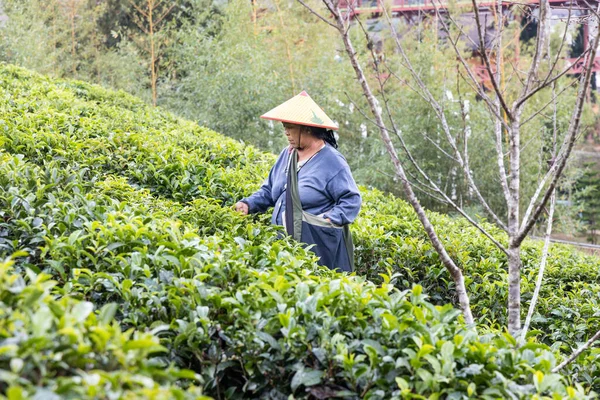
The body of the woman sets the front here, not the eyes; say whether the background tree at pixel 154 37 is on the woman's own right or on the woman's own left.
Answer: on the woman's own right

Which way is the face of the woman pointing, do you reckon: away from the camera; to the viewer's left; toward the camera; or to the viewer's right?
to the viewer's left

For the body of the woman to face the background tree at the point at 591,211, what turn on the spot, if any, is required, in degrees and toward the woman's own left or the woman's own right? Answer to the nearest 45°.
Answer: approximately 180°

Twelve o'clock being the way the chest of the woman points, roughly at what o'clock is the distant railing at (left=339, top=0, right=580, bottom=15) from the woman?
The distant railing is roughly at 5 o'clock from the woman.

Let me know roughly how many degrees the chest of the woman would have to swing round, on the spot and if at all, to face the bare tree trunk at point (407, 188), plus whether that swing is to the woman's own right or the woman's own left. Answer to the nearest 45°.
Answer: approximately 90° to the woman's own left

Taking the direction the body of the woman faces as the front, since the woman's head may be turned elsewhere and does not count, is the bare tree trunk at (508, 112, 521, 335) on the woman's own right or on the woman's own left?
on the woman's own left

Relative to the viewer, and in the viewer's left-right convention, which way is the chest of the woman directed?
facing the viewer and to the left of the viewer
